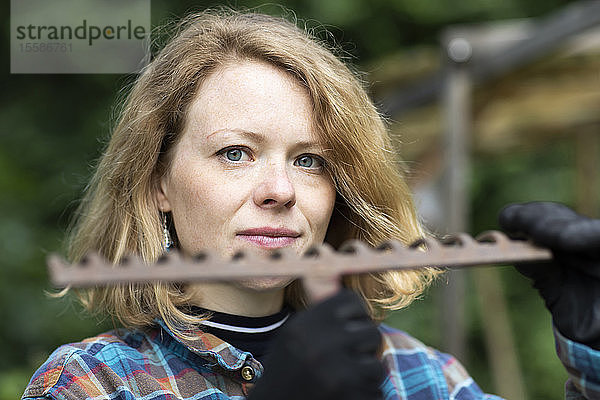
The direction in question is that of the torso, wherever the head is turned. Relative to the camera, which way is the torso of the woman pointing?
toward the camera
